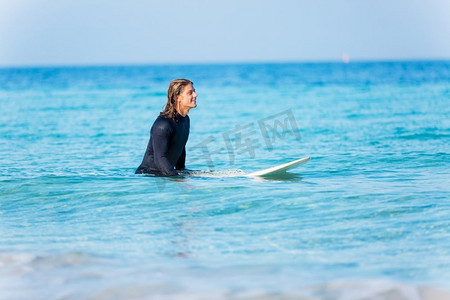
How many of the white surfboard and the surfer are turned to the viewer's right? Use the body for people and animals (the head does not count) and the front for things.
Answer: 2

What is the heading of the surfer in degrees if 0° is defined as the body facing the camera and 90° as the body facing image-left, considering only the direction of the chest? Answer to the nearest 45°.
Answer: approximately 270°

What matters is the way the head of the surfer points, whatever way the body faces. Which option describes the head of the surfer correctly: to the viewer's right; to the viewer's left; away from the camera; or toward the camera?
to the viewer's right

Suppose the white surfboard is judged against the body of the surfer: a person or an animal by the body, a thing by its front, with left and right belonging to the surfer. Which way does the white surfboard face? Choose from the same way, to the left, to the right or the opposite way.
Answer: the same way

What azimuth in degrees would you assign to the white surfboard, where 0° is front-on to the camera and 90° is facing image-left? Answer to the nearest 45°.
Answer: approximately 270°
